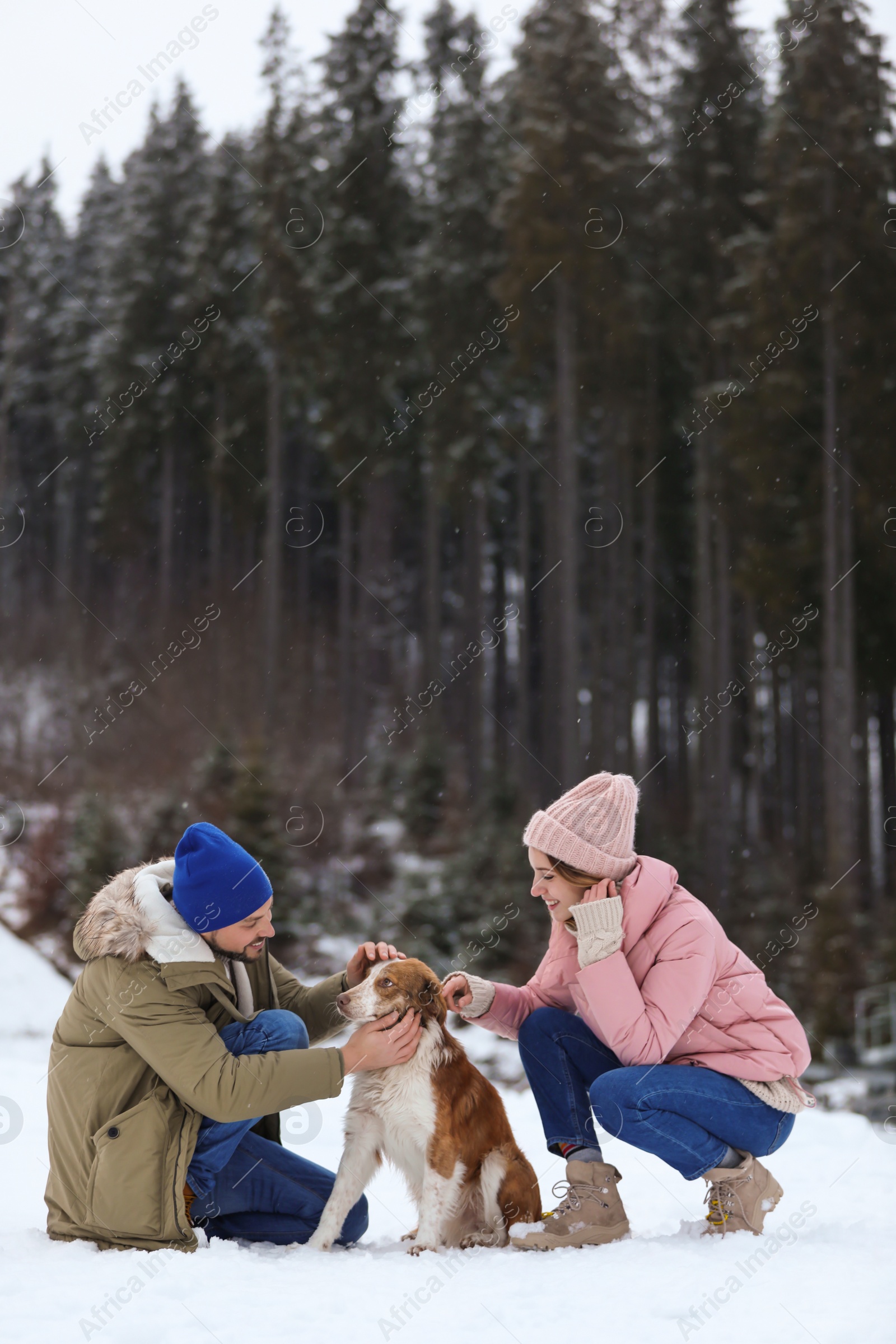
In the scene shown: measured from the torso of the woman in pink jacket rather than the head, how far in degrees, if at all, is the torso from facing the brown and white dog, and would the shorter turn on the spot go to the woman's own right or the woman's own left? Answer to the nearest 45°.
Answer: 0° — they already face it

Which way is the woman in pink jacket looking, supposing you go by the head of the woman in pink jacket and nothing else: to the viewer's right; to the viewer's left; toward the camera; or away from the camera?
to the viewer's left

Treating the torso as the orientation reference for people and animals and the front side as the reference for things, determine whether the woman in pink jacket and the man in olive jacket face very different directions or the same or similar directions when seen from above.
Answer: very different directions

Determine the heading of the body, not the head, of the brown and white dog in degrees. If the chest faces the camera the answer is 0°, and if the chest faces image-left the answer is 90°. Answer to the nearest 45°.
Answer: approximately 45°

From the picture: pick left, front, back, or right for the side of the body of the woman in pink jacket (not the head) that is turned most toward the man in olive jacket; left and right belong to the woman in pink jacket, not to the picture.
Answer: front

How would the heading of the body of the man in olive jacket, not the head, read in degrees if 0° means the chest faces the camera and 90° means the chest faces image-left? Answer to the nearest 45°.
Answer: approximately 270°

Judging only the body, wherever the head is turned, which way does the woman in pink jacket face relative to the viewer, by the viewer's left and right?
facing to the left of the viewer

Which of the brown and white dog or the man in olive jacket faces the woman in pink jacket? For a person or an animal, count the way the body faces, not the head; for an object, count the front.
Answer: the man in olive jacket

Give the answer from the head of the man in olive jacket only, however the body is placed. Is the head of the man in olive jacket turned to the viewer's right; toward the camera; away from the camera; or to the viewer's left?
to the viewer's right

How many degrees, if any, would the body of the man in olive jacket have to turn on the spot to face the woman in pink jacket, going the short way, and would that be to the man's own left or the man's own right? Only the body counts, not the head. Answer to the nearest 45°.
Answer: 0° — they already face them
